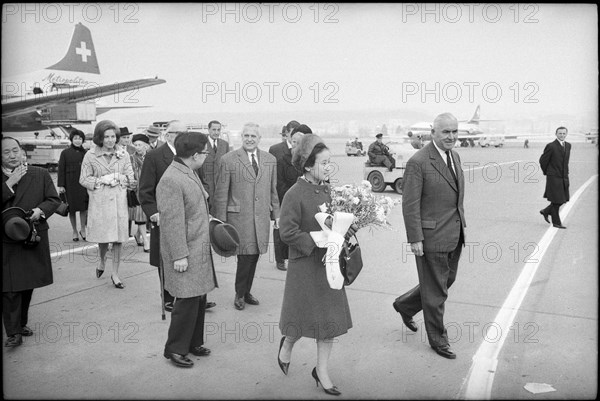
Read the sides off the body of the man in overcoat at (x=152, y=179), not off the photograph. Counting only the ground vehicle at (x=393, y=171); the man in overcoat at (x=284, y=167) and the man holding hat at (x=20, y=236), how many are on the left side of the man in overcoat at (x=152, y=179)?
2

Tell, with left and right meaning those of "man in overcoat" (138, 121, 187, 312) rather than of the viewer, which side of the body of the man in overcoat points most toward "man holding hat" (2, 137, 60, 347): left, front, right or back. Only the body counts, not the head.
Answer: right

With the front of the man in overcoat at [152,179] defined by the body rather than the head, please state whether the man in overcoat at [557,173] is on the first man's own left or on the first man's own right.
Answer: on the first man's own left

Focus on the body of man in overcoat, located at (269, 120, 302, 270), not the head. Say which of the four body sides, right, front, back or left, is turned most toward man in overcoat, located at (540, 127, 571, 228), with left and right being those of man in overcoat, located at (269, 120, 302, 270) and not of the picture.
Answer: left

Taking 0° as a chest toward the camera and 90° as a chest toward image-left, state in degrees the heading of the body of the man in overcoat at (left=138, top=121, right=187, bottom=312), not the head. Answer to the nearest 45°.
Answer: approximately 315°
